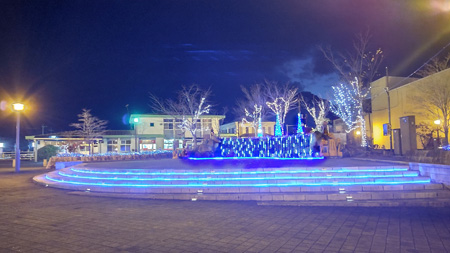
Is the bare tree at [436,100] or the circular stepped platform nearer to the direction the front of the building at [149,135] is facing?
the circular stepped platform

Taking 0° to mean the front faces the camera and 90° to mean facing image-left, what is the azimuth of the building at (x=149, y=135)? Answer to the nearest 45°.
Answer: approximately 0°

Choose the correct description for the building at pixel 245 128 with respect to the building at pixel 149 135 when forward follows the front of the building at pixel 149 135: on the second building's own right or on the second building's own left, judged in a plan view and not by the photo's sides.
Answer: on the second building's own left

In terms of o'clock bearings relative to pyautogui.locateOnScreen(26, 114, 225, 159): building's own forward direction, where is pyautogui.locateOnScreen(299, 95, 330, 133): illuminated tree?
The illuminated tree is roughly at 10 o'clock from the building.

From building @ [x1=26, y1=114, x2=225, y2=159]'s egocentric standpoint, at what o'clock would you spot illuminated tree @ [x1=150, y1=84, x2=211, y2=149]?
The illuminated tree is roughly at 11 o'clock from the building.

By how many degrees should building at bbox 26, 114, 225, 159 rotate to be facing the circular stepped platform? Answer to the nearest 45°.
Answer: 0° — it already faces it

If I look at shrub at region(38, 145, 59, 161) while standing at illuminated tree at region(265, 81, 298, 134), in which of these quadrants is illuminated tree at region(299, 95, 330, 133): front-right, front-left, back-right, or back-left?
back-right

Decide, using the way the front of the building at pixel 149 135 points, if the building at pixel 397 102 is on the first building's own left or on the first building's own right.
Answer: on the first building's own left
